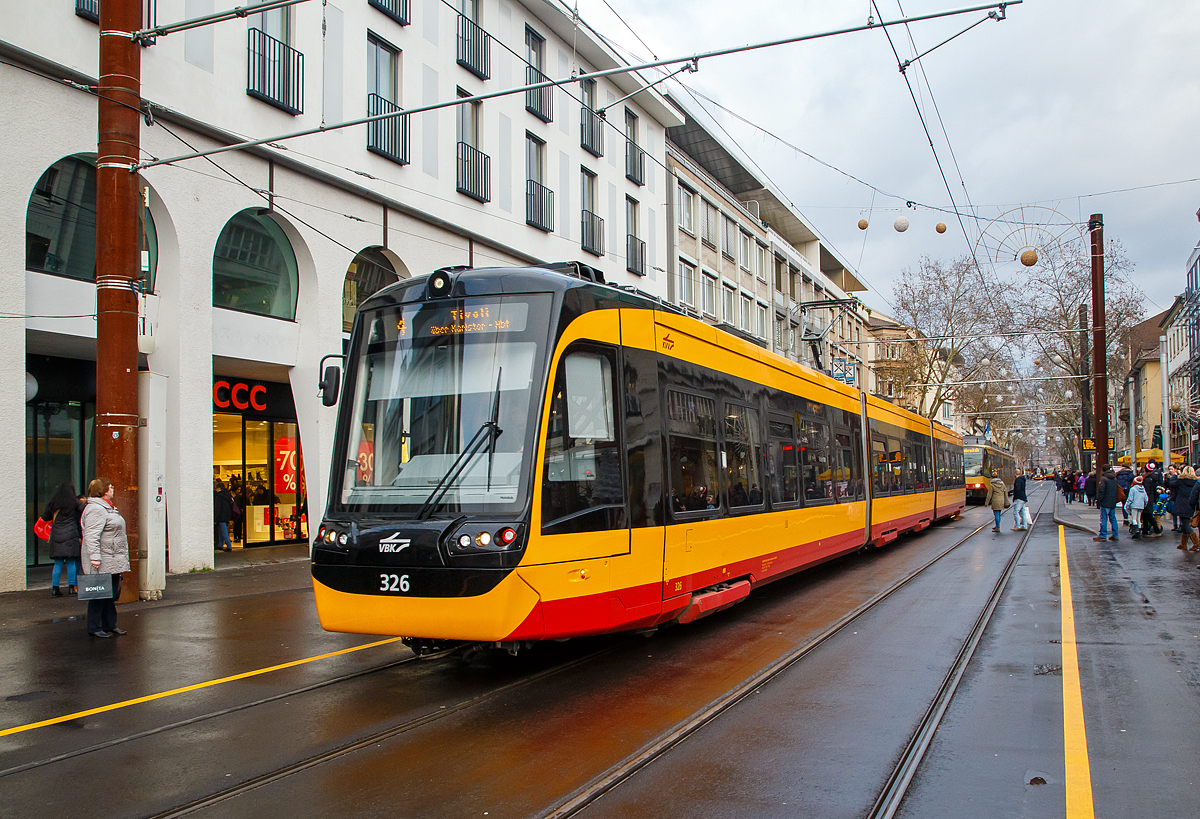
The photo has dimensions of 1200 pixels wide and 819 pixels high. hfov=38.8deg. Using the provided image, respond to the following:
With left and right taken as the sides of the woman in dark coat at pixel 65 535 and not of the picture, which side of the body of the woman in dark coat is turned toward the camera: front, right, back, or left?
back

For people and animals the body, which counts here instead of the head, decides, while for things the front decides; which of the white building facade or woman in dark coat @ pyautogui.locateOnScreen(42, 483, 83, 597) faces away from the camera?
the woman in dark coat

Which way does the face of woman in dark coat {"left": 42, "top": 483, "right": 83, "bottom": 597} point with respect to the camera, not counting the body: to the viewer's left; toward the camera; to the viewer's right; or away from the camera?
away from the camera

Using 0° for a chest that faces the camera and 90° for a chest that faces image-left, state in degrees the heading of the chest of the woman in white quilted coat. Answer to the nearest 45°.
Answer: approximately 270°

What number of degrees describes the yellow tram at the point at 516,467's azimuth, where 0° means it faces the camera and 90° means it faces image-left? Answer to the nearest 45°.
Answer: approximately 45°

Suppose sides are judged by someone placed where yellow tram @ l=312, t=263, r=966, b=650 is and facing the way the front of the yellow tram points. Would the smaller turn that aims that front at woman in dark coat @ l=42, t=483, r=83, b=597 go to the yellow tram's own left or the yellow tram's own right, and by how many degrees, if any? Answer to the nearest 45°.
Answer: approximately 90° to the yellow tram's own right

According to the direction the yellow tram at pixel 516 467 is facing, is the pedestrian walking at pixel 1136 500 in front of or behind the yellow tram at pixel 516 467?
behind

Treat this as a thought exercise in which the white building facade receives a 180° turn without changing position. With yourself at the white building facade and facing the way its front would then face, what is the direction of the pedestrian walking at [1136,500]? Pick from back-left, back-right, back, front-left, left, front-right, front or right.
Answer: back-right
